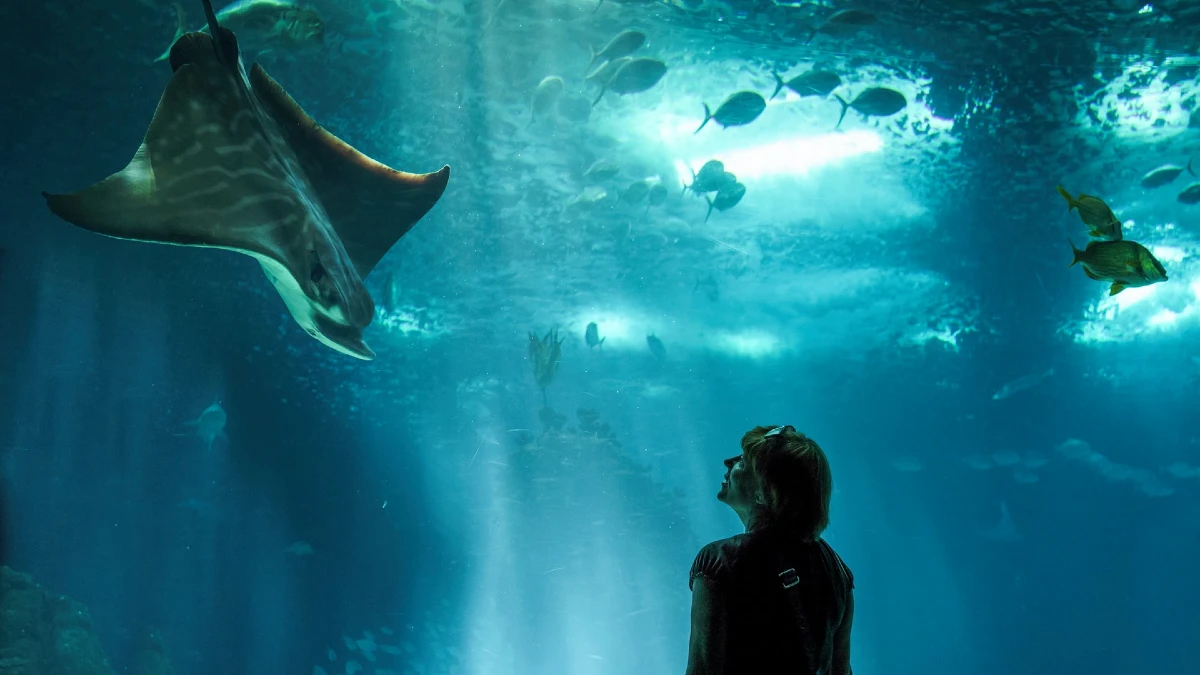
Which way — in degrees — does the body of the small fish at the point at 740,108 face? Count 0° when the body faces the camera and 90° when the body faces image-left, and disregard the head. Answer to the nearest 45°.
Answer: approximately 270°

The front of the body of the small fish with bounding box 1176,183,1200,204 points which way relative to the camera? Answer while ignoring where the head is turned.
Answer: to the viewer's left

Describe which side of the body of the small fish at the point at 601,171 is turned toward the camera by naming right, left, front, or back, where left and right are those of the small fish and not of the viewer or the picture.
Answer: right

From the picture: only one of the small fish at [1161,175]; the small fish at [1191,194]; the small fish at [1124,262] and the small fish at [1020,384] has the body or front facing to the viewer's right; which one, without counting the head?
the small fish at [1124,262]

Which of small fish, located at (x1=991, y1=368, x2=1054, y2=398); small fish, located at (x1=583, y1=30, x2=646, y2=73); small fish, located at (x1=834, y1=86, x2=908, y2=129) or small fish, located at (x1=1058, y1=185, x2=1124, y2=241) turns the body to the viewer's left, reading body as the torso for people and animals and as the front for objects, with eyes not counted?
small fish, located at (x1=991, y1=368, x2=1054, y2=398)

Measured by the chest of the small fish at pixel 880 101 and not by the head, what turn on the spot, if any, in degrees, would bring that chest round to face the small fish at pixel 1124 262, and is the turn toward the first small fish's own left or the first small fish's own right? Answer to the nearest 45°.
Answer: approximately 90° to the first small fish's own right

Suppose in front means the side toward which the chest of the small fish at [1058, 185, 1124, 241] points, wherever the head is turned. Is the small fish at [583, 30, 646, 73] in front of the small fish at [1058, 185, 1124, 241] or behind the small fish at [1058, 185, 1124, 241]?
behind

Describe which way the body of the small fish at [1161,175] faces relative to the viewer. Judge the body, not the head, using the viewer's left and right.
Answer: facing to the left of the viewer

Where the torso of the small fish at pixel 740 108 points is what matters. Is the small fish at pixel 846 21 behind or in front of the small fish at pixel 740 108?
in front
